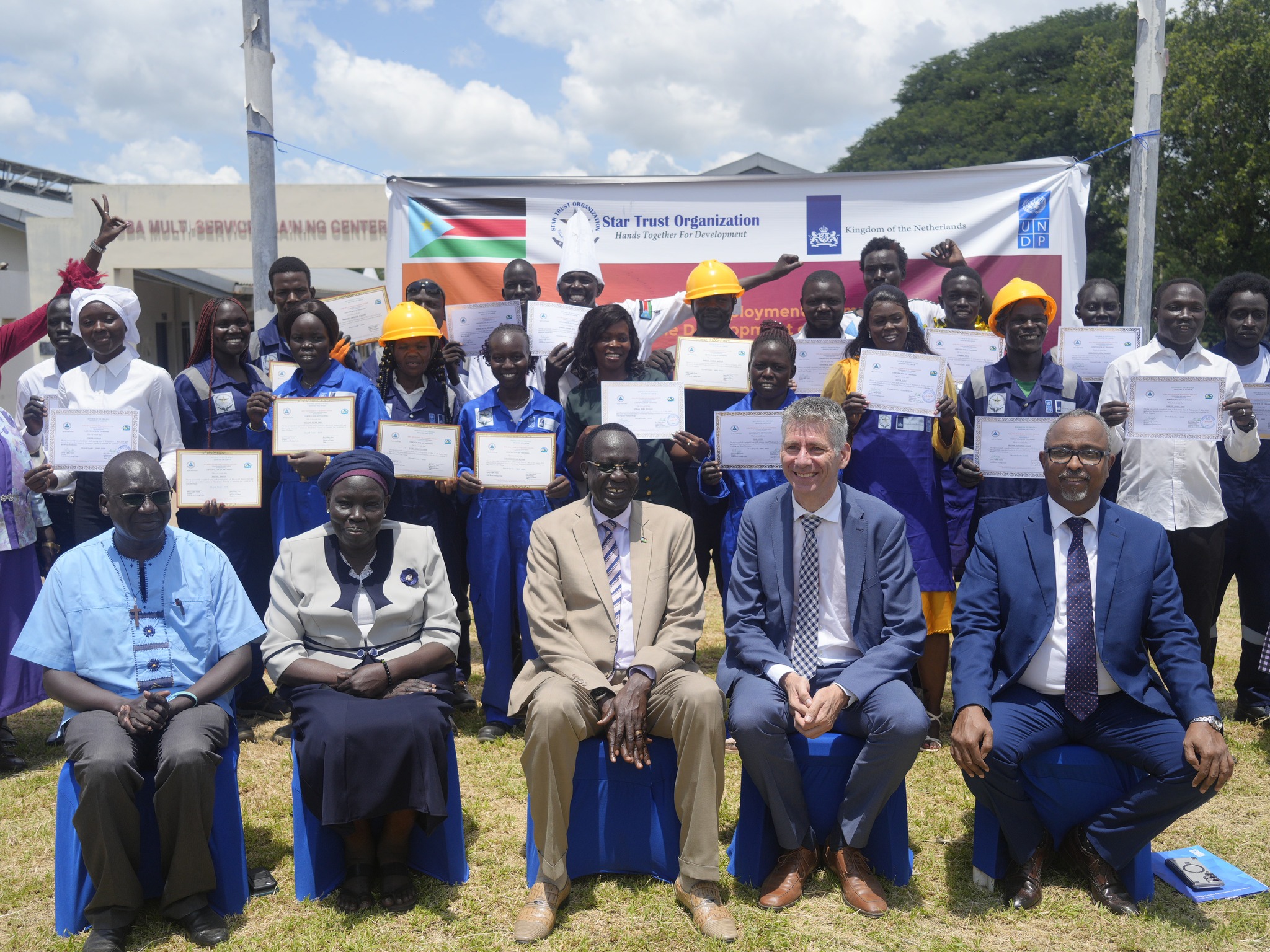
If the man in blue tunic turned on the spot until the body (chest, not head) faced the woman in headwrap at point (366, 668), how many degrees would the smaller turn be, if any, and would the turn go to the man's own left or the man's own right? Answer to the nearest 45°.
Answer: approximately 90° to the man's own left

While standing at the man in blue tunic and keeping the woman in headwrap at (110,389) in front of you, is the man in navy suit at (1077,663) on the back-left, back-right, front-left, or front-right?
back-right

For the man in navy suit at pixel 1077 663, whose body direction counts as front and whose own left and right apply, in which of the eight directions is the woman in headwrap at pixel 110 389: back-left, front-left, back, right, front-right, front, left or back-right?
right

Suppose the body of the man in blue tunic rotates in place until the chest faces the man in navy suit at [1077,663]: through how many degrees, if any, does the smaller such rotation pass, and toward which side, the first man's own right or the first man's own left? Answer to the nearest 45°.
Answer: approximately 45° to the first man's own left

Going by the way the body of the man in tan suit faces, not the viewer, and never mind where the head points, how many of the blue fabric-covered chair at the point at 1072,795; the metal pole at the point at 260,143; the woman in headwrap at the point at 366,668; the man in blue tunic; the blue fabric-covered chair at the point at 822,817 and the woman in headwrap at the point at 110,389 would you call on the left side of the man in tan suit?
2

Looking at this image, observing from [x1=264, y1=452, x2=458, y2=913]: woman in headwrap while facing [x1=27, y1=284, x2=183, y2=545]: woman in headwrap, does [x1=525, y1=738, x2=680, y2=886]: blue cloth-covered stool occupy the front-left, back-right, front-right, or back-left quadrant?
back-right

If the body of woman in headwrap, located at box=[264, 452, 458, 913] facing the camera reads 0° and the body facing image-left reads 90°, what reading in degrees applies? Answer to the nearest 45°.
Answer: approximately 0°

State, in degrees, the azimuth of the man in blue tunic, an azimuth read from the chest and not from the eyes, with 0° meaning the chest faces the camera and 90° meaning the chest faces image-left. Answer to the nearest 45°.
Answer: approximately 0°

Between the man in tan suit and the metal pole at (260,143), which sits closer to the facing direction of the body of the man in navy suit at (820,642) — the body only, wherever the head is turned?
the man in tan suit

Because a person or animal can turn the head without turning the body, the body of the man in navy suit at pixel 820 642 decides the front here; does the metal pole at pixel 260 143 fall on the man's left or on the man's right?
on the man's right
